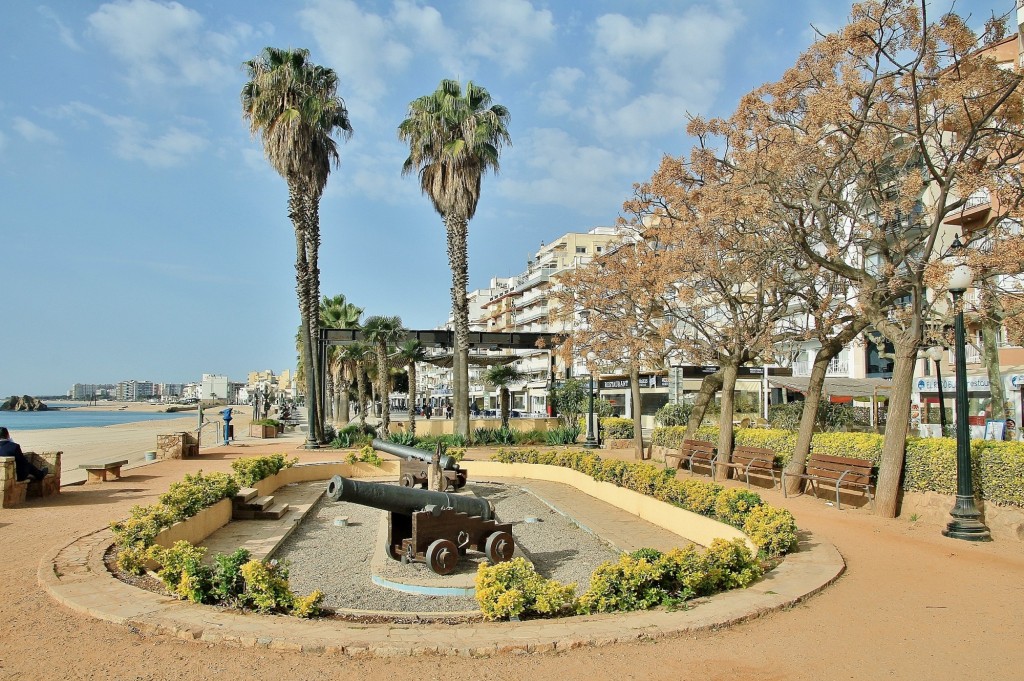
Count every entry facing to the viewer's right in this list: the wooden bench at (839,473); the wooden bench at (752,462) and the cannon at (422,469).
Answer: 0

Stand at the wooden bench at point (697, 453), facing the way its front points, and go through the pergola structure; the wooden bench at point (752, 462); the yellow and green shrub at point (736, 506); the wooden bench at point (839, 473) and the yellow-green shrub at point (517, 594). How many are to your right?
1

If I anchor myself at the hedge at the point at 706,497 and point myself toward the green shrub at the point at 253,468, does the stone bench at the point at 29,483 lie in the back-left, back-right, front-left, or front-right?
front-left

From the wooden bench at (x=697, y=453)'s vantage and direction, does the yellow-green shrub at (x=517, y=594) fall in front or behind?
in front

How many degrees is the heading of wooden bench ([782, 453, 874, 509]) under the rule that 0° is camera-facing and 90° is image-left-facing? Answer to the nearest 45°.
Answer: approximately 45°

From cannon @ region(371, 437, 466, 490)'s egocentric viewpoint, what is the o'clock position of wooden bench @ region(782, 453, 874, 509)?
The wooden bench is roughly at 7 o'clock from the cannon.

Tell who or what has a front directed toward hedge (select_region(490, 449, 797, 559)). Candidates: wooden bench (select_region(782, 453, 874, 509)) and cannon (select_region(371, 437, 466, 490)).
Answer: the wooden bench

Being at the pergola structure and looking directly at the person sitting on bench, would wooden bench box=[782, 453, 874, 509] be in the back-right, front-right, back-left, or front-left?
front-left

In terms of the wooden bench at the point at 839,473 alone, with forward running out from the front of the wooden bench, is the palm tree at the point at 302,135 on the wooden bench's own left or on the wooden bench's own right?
on the wooden bench's own right

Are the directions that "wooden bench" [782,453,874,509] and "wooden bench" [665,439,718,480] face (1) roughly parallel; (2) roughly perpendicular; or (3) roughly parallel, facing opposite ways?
roughly parallel

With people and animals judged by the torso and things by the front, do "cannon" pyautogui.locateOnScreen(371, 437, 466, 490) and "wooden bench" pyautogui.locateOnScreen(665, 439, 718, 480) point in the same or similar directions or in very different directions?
same or similar directions

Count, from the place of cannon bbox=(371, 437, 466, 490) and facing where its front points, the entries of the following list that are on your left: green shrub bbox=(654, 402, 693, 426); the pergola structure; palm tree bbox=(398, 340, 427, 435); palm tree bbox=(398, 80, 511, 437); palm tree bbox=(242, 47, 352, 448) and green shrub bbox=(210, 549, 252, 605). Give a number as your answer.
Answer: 1

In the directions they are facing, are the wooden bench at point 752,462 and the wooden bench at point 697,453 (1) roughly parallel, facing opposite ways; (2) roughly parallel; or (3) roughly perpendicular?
roughly parallel

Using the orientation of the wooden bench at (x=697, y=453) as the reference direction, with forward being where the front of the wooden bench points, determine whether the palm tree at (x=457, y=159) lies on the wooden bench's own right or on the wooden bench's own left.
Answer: on the wooden bench's own right

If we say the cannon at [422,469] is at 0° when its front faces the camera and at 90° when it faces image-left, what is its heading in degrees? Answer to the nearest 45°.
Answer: approximately 90°

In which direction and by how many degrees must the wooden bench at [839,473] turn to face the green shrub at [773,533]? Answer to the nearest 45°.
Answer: approximately 45° to its left

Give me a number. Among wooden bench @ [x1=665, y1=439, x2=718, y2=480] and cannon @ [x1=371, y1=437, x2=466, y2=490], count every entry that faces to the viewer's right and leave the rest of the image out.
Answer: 0

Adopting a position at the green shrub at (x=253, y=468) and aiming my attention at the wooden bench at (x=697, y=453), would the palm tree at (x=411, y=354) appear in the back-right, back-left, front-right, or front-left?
front-left
